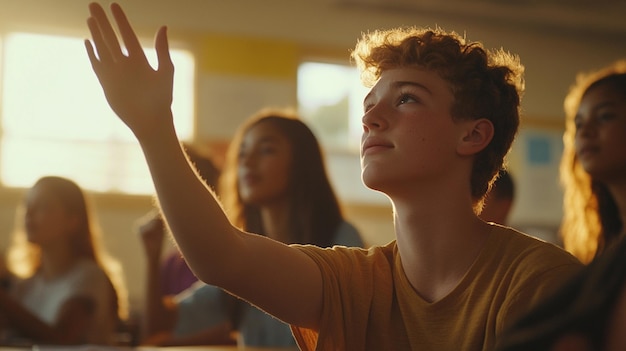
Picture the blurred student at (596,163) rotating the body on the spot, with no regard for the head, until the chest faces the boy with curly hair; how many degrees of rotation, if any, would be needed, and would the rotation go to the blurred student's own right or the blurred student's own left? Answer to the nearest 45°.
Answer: approximately 45° to the blurred student's own left

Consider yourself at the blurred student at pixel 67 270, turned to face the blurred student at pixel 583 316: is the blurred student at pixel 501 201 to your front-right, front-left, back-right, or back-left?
front-left

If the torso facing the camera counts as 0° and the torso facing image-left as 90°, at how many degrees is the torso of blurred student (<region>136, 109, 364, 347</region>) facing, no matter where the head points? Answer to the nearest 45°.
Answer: approximately 45°

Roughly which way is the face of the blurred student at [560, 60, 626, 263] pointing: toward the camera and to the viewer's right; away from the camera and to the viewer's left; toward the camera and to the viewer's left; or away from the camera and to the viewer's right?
toward the camera and to the viewer's left

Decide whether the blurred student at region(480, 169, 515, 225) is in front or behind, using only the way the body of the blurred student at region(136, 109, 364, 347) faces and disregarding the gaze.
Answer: behind

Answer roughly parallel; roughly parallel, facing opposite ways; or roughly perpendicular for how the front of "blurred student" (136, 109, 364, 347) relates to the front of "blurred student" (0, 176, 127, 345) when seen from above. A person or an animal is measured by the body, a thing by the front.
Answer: roughly parallel

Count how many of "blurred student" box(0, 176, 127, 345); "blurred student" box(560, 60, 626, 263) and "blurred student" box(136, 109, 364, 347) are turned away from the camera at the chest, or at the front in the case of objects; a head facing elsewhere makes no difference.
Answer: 0

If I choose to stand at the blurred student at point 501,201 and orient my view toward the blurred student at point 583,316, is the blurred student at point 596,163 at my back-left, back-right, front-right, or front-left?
front-left

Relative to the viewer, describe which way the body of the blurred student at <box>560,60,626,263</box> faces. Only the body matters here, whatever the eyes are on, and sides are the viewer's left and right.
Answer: facing the viewer and to the left of the viewer

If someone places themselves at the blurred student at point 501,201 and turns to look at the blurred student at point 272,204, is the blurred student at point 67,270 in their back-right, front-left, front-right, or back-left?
front-right

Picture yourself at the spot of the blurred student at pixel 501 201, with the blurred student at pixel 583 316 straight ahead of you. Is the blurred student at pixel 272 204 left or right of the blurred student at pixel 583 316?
right

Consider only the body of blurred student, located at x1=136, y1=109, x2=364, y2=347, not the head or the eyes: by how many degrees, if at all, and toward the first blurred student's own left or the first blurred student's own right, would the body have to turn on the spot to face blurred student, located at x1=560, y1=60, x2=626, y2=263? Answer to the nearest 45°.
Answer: approximately 135° to the first blurred student's own left

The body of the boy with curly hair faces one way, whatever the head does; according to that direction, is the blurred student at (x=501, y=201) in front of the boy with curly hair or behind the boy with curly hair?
behind

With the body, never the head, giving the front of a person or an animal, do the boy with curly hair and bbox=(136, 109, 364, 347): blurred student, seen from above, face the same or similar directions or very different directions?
same or similar directions
